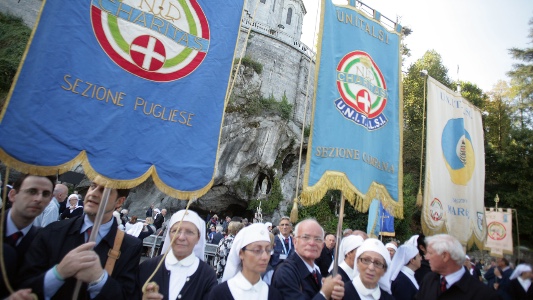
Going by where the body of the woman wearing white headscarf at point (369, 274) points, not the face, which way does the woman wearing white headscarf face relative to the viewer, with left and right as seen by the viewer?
facing the viewer

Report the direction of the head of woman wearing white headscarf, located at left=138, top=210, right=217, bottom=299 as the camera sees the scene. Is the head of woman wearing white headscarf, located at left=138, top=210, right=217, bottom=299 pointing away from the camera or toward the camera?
toward the camera

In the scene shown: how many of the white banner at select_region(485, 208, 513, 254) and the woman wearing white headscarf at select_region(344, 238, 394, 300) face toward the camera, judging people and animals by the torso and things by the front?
2

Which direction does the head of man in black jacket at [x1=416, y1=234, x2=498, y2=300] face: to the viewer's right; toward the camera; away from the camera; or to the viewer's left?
to the viewer's left

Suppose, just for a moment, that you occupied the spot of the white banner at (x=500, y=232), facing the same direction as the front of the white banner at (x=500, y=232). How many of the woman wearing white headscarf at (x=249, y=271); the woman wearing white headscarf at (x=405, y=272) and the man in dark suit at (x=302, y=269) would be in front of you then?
3

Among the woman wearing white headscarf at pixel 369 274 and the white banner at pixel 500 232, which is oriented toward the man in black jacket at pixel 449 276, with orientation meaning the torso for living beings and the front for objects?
the white banner

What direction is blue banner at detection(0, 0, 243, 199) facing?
toward the camera

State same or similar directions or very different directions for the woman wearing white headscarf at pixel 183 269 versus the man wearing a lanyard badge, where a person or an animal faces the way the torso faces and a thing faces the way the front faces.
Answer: same or similar directions

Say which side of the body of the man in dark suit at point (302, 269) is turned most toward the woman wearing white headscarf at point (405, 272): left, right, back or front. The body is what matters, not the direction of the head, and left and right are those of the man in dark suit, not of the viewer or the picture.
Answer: left

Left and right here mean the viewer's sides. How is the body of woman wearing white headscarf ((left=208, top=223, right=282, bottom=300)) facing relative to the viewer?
facing the viewer and to the right of the viewer

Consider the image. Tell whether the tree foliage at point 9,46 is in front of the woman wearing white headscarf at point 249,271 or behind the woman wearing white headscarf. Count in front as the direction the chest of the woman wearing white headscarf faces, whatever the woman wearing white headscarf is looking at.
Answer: behind

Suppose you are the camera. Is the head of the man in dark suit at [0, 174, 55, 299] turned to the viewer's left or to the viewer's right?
to the viewer's right

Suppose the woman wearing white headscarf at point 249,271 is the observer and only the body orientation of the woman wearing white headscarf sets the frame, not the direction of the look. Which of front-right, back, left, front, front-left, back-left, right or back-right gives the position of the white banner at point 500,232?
left

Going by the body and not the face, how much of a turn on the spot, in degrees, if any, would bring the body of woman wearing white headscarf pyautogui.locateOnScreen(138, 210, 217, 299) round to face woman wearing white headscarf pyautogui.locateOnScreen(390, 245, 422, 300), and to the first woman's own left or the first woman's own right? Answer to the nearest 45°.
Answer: approximately 90° to the first woman's own left

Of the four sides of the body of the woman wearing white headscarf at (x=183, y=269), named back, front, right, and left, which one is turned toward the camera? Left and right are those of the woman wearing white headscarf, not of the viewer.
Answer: front
